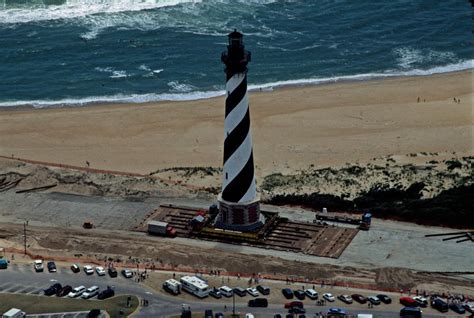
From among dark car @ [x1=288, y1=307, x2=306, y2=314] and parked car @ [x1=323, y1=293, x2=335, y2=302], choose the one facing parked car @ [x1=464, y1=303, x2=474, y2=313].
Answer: the dark car

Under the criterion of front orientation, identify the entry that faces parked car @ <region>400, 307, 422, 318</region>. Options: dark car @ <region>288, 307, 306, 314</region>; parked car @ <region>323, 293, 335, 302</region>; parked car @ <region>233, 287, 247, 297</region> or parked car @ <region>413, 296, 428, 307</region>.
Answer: the dark car

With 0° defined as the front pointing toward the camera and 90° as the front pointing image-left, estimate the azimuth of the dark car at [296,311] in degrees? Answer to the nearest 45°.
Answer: approximately 270°

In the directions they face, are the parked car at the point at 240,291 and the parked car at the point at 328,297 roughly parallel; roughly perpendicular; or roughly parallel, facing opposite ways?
roughly parallel

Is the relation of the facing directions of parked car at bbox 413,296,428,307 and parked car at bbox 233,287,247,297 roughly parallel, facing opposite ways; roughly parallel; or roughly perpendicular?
roughly parallel

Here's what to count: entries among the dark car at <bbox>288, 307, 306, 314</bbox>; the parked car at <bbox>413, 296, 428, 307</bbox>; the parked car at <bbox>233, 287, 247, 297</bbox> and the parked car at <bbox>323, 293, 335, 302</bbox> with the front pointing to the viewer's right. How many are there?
1

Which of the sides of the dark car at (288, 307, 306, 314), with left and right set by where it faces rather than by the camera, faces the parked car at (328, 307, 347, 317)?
front

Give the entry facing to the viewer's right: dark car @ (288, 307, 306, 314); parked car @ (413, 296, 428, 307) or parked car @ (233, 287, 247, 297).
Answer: the dark car

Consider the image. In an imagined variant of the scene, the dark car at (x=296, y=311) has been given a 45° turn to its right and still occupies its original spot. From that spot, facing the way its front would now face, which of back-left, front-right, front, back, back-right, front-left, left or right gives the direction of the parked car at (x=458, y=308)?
front-left

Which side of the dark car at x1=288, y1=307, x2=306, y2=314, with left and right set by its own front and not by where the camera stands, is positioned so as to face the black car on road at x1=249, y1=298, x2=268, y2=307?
back

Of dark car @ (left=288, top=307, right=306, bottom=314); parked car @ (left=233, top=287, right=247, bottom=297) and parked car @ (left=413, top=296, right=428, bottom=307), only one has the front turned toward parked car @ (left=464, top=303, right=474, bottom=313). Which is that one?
the dark car

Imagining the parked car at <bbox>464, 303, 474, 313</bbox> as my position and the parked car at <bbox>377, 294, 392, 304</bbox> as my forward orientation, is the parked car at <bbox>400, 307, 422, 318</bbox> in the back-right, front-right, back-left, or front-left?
front-left

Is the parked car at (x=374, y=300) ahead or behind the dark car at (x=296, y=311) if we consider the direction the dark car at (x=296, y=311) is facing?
ahead
